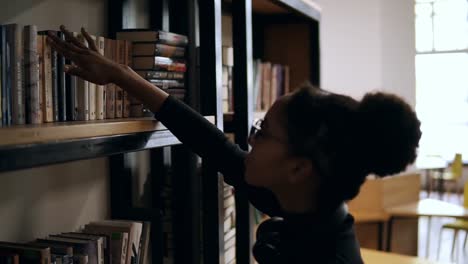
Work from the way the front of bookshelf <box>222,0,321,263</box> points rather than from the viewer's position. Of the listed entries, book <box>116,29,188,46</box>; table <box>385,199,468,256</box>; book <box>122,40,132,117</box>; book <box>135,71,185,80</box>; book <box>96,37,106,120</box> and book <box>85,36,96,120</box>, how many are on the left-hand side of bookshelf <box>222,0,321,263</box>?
1

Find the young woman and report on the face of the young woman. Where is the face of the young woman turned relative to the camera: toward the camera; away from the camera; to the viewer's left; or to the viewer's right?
to the viewer's left

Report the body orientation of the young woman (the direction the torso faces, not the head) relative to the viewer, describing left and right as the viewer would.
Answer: facing to the left of the viewer

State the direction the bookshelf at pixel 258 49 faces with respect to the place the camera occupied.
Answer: facing the viewer and to the right of the viewer

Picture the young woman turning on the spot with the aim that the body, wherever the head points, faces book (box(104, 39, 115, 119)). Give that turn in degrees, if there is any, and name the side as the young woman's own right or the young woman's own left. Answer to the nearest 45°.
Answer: approximately 45° to the young woman's own right

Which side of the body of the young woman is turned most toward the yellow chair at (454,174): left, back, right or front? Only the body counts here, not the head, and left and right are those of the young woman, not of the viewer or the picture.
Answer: right
